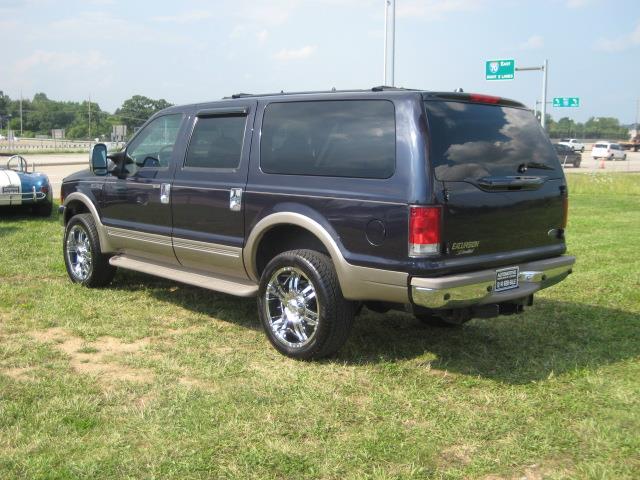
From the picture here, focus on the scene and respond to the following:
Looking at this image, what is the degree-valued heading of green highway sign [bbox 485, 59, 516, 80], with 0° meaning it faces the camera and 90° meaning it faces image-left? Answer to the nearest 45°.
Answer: approximately 0°

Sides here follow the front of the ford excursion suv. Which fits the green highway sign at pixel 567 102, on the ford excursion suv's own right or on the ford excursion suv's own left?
on the ford excursion suv's own right

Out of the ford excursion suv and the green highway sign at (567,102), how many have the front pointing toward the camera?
1

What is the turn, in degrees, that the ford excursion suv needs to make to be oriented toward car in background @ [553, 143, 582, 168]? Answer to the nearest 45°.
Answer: approximately 45° to its right

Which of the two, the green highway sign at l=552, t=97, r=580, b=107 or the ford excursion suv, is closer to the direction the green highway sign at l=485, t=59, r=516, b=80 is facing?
the ford excursion suv

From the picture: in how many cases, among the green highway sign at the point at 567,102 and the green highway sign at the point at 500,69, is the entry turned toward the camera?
2

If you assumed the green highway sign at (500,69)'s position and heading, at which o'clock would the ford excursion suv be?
The ford excursion suv is roughly at 12 o'clock from the green highway sign.

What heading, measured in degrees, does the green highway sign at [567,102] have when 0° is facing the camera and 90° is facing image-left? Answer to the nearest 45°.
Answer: approximately 0°

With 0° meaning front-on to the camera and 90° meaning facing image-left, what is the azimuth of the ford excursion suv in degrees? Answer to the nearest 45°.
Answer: approximately 135°

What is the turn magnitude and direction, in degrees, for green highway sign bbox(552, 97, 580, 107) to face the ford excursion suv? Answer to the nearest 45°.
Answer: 0° — it already faces it
